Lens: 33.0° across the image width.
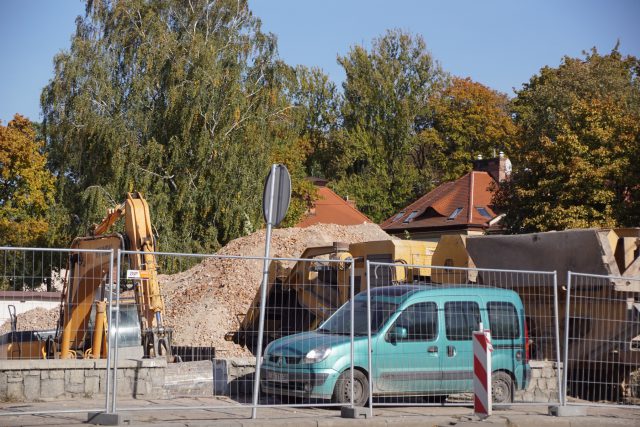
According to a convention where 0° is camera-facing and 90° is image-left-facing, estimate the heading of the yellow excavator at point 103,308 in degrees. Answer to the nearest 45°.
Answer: approximately 315°

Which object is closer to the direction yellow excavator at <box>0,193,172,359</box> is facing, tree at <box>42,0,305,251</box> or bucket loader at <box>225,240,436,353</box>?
the bucket loader

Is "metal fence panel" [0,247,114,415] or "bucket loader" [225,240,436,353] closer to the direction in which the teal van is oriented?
the metal fence panel

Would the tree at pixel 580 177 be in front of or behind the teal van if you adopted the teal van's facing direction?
behind

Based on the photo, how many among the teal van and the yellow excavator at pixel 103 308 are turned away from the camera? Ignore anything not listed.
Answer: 0

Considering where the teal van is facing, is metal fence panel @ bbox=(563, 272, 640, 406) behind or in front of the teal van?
behind

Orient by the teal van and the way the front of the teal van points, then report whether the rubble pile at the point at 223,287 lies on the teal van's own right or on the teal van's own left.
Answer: on the teal van's own right

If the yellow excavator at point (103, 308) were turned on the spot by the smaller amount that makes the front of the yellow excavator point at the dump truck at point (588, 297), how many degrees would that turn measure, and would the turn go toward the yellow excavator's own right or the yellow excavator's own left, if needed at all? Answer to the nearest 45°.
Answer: approximately 45° to the yellow excavator's own left

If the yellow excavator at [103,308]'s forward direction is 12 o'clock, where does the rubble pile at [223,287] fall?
The rubble pile is roughly at 8 o'clock from the yellow excavator.
